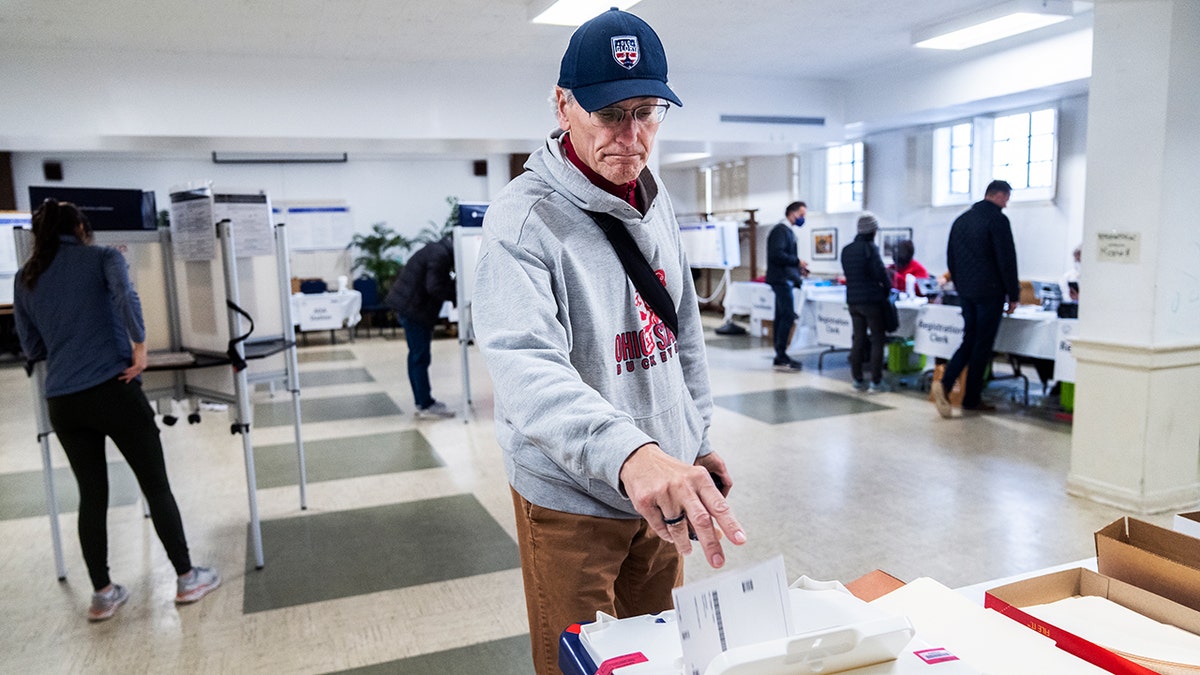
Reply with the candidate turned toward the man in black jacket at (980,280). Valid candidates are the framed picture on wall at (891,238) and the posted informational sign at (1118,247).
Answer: the framed picture on wall

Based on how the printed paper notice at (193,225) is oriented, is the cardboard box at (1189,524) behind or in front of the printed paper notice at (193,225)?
in front

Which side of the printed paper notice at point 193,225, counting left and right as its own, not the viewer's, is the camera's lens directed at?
front

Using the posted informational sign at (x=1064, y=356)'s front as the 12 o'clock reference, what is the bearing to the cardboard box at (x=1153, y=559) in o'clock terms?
The cardboard box is roughly at 12 o'clock from the posted informational sign.

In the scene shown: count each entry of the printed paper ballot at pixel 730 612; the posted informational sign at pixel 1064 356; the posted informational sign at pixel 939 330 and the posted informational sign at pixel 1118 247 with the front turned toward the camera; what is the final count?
4

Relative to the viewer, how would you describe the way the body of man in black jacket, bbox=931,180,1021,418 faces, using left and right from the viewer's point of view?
facing away from the viewer and to the right of the viewer

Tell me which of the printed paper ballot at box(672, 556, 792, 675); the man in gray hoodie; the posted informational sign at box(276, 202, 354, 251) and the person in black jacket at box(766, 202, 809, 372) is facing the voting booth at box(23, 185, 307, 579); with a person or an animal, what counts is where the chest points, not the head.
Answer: the posted informational sign

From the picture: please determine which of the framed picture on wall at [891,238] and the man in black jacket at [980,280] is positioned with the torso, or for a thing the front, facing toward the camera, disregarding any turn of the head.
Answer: the framed picture on wall

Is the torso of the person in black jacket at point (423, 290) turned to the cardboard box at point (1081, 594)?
no

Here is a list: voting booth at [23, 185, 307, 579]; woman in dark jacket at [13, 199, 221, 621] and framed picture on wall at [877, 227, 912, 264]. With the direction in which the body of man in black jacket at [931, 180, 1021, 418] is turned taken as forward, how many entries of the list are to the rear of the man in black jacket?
2

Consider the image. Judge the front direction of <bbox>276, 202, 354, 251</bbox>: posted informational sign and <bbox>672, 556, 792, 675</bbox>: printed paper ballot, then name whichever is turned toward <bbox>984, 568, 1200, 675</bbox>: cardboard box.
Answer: the posted informational sign

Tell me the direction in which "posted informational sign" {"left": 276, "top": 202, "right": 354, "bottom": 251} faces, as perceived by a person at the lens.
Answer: facing the viewer

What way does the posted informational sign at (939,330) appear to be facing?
toward the camera

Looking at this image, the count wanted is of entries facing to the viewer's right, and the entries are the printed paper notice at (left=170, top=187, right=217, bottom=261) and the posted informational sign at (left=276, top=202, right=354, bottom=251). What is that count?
0

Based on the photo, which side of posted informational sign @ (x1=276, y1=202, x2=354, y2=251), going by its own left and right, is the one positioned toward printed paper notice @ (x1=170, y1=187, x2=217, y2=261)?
front

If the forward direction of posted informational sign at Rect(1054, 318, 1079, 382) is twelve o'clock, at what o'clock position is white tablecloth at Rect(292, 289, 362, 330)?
The white tablecloth is roughly at 3 o'clock from the posted informational sign.

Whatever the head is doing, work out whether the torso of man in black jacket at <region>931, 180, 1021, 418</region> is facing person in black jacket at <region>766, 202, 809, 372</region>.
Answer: no

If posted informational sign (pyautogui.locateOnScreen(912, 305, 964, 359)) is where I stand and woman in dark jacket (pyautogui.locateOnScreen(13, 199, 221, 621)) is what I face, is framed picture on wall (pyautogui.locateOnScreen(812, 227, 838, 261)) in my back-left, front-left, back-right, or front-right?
back-right
